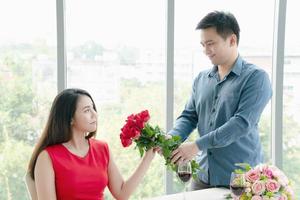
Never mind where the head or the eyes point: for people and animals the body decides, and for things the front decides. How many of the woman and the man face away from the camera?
0

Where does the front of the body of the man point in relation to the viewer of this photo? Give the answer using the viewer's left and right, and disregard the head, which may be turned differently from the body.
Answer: facing the viewer and to the left of the viewer

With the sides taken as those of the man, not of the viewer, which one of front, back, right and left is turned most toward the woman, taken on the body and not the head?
front

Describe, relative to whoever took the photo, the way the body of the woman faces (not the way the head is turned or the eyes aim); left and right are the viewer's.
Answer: facing the viewer and to the right of the viewer

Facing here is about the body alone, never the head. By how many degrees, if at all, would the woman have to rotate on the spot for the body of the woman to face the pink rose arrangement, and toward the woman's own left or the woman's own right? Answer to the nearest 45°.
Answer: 0° — they already face it

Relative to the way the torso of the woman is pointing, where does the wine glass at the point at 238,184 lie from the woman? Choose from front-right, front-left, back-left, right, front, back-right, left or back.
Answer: front

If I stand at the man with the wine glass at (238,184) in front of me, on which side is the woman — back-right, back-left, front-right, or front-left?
front-right

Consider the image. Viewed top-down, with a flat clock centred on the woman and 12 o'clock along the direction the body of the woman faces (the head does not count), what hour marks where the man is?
The man is roughly at 10 o'clock from the woman.

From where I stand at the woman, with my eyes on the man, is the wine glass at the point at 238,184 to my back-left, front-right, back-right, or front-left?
front-right

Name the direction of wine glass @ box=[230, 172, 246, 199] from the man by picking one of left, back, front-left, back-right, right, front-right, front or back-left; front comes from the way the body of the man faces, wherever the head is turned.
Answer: front-left

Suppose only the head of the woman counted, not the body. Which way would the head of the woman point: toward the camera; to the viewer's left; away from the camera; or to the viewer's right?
to the viewer's right

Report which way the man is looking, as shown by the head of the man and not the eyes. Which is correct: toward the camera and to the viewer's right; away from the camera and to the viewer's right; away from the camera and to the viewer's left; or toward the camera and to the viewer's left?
toward the camera and to the viewer's left
